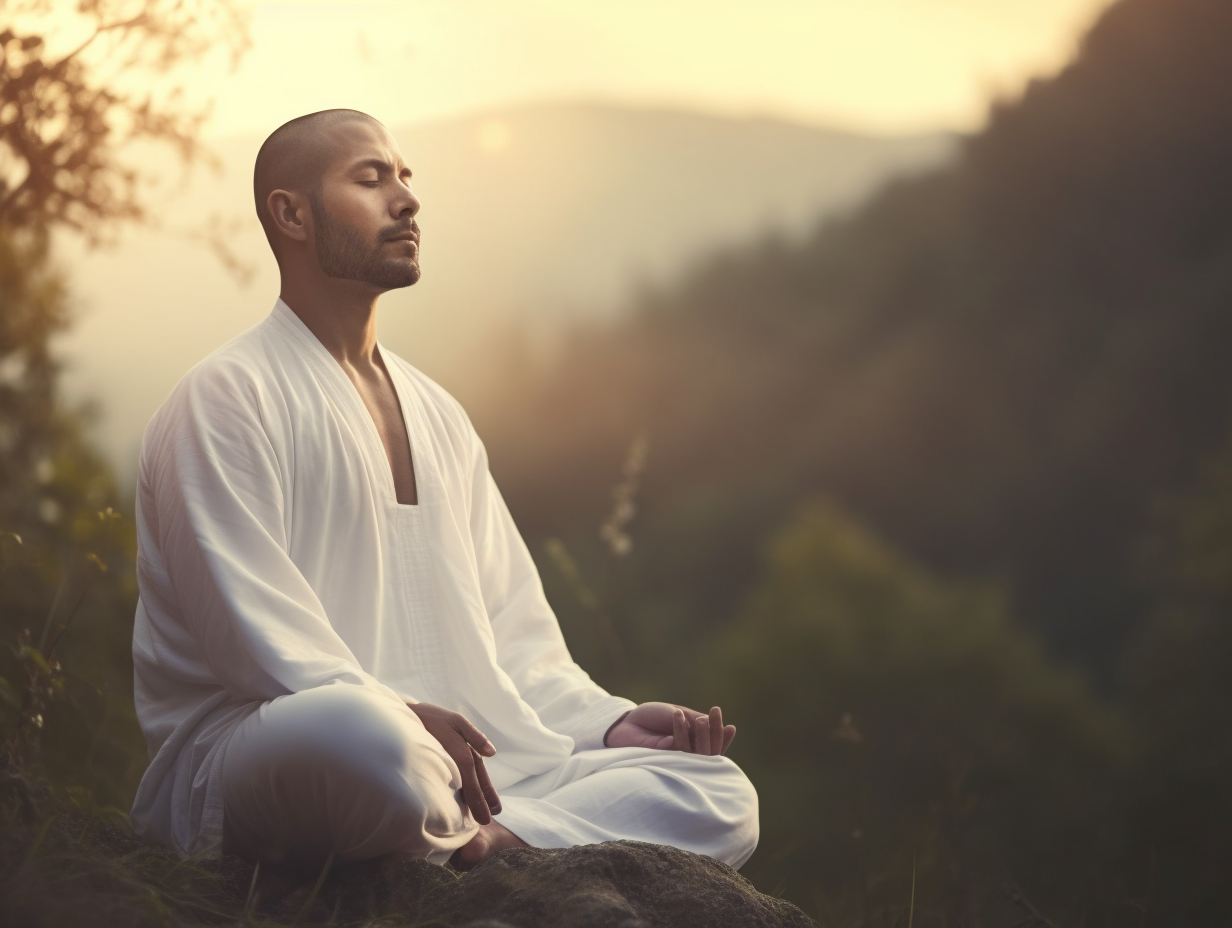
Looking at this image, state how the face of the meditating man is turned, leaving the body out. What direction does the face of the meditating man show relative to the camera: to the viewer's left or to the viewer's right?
to the viewer's right

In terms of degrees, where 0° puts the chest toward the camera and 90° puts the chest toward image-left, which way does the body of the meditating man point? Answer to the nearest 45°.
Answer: approximately 315°
